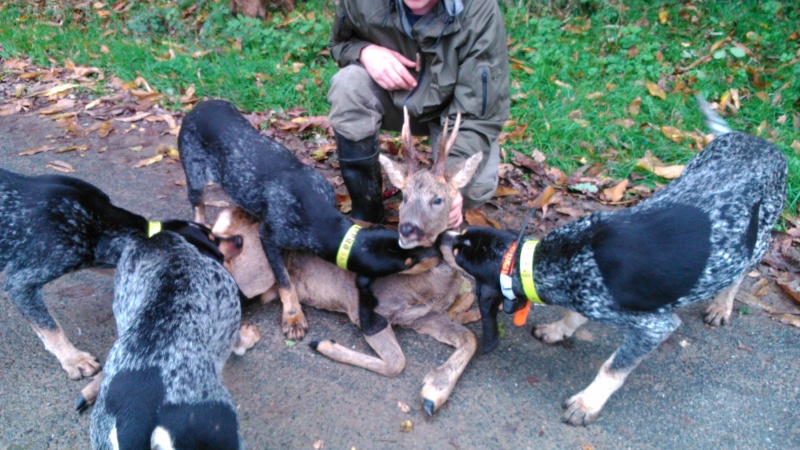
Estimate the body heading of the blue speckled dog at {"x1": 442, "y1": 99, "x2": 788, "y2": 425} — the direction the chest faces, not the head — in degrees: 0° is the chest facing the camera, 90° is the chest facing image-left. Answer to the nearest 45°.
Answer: approximately 45°

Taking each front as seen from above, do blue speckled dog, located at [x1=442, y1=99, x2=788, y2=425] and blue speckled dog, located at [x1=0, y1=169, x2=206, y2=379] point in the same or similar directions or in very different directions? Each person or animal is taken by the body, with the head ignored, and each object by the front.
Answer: very different directions

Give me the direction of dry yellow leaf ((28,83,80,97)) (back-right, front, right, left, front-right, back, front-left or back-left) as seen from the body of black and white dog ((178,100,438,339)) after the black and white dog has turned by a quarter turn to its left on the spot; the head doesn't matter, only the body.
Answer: left

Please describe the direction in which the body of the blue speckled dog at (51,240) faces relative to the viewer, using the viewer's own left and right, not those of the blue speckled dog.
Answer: facing to the right of the viewer

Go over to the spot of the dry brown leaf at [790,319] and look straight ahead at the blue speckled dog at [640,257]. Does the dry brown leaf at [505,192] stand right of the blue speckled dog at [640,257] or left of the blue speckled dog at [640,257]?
right

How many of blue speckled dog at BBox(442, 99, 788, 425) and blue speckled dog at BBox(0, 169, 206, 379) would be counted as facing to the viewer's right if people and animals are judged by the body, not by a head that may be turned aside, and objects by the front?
1

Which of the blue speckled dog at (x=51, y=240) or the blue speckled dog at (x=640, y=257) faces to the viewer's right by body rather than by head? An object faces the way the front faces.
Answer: the blue speckled dog at (x=51, y=240)

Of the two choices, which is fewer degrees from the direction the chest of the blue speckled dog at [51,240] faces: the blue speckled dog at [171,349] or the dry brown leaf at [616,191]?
the dry brown leaf

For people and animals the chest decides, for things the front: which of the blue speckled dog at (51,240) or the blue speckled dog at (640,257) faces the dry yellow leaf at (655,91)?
the blue speckled dog at (51,240)

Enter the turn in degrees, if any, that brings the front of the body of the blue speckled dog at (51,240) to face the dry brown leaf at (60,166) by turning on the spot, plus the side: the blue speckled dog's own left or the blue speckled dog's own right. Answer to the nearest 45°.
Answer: approximately 90° to the blue speckled dog's own left

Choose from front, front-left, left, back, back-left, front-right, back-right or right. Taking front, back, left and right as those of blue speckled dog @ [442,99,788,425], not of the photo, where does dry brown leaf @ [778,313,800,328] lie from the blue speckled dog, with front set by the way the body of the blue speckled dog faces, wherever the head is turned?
back

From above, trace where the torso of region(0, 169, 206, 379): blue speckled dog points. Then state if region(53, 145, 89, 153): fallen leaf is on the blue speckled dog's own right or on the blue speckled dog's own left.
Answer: on the blue speckled dog's own left
